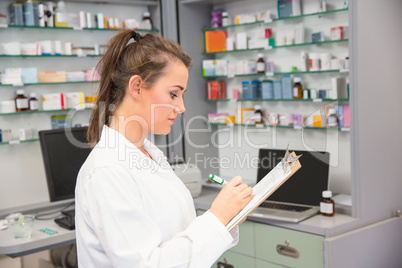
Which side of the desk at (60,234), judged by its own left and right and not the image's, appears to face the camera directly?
front

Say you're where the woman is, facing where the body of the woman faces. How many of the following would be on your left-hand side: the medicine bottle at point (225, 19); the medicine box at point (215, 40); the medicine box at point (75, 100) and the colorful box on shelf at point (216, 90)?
4

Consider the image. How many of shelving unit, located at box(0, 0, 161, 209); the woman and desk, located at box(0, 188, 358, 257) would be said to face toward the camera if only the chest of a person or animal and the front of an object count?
2

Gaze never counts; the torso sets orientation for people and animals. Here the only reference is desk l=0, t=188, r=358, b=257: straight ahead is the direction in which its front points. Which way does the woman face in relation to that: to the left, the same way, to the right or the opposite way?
to the left

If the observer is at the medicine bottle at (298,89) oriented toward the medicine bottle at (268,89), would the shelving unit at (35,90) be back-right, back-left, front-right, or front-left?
front-left

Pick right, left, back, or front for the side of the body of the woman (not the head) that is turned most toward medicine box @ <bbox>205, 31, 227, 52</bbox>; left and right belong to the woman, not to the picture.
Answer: left

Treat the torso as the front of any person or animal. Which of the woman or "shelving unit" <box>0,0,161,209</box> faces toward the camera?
the shelving unit

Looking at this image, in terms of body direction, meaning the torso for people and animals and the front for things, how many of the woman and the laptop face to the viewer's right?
1

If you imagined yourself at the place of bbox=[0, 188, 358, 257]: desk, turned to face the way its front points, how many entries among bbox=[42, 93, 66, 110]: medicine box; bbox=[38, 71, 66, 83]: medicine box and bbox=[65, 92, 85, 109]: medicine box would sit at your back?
3

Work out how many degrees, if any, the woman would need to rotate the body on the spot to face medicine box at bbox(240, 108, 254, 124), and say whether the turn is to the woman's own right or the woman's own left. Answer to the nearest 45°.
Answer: approximately 90° to the woman's own left

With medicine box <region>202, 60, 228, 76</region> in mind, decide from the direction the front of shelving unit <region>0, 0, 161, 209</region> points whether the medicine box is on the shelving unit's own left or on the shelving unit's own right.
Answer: on the shelving unit's own left

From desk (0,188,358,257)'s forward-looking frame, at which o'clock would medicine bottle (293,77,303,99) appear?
The medicine bottle is roughly at 8 o'clock from the desk.

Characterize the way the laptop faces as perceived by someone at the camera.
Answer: facing the viewer and to the left of the viewer

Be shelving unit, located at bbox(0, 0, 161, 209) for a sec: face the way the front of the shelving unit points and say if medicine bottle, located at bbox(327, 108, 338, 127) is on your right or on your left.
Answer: on your left

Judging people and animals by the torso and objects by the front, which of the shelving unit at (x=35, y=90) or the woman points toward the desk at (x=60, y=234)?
the shelving unit

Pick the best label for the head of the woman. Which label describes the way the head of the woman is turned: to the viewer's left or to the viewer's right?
to the viewer's right

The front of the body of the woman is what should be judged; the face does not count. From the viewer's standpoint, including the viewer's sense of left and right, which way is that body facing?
facing to the right of the viewer
